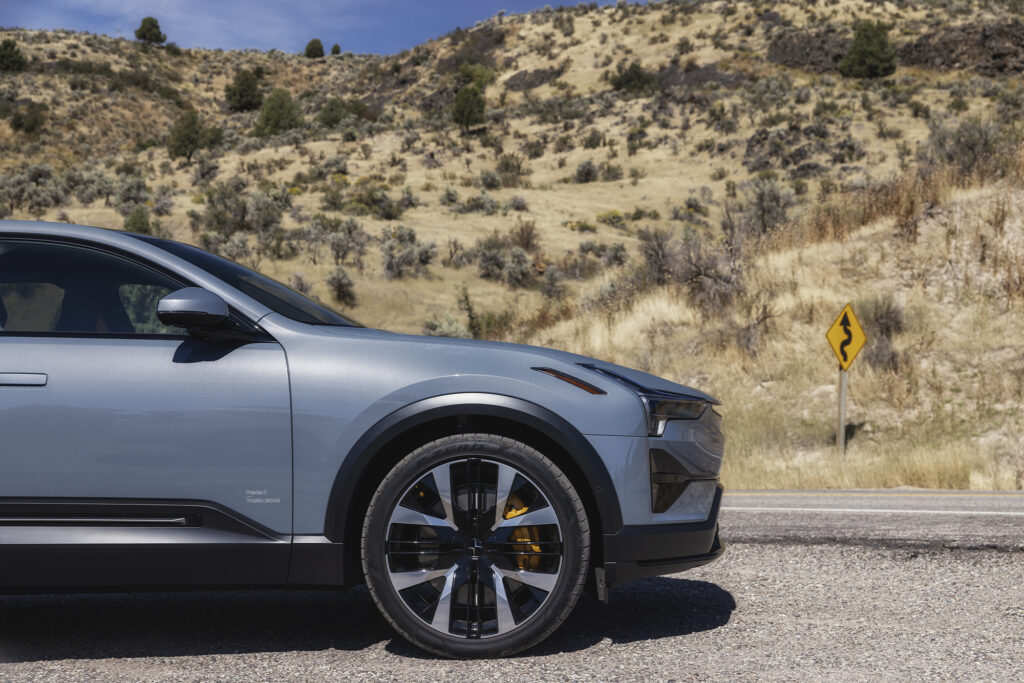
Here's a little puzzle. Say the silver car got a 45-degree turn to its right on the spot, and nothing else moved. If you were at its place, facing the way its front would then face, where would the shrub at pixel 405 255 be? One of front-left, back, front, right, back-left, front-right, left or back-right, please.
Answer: back-left

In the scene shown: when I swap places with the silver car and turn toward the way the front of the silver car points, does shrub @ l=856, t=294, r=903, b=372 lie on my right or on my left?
on my left

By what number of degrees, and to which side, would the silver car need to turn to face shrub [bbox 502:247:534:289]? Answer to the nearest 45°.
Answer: approximately 90° to its left

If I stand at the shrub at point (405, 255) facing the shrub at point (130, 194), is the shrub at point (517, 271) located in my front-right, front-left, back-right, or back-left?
back-right

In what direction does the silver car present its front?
to the viewer's right

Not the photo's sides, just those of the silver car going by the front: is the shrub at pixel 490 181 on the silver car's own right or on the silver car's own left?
on the silver car's own left

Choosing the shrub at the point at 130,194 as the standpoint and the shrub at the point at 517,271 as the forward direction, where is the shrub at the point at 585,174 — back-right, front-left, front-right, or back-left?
front-left

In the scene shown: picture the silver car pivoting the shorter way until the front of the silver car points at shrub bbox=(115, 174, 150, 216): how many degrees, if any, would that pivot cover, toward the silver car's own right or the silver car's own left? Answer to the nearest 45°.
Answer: approximately 90° to the silver car's own left

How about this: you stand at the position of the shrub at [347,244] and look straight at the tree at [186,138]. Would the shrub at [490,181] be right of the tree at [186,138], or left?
right

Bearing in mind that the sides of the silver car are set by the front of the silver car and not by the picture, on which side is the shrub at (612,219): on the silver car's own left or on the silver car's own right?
on the silver car's own left

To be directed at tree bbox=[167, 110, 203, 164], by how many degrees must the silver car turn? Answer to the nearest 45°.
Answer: approximately 90° to its left

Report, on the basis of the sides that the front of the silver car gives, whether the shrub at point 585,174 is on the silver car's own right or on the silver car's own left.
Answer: on the silver car's own left

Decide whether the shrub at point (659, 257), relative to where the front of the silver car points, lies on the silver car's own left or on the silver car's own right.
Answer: on the silver car's own left

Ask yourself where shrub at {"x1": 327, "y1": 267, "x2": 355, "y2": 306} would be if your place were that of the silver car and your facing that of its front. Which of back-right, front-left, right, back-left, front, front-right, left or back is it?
left
